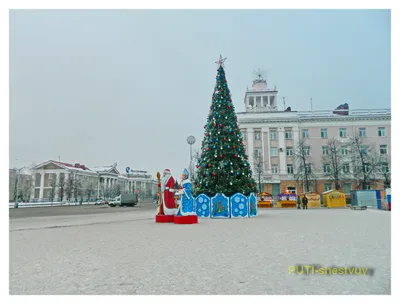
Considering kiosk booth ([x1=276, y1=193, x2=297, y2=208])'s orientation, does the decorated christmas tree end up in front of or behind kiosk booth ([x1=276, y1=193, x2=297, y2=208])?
in front

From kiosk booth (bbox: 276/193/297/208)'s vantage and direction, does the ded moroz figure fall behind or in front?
in front

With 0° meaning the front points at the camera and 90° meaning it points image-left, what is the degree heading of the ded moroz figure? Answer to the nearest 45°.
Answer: approximately 45°

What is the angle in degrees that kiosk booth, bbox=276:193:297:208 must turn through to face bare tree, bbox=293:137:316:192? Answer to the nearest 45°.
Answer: approximately 180°

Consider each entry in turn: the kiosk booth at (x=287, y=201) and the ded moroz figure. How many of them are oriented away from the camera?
0

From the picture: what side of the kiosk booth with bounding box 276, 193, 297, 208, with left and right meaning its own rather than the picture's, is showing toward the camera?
front

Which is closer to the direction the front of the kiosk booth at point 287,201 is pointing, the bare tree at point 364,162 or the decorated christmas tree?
the decorated christmas tree

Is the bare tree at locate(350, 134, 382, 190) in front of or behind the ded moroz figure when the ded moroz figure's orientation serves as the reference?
behind

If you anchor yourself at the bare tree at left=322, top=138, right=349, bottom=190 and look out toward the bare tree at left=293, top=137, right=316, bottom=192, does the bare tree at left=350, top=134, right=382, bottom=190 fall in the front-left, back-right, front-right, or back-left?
back-left
